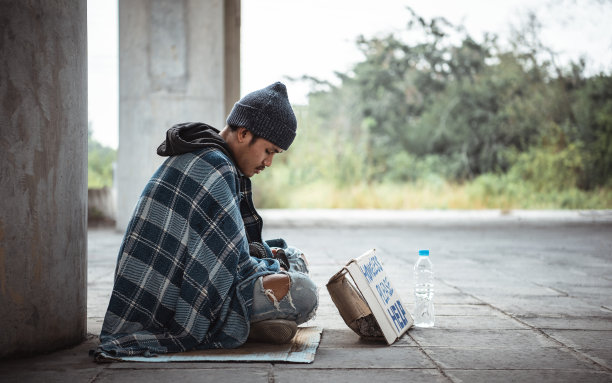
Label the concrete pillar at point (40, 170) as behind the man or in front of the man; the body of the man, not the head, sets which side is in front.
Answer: behind

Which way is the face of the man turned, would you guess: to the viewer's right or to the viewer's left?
to the viewer's right

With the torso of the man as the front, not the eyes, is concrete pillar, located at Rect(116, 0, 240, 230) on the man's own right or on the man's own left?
on the man's own left

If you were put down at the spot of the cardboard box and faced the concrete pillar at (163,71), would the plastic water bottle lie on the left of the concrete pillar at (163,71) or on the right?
right

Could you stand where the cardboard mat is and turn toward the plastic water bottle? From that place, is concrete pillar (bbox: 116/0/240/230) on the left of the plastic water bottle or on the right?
left

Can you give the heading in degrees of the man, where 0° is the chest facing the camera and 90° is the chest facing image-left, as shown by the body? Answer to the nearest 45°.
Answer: approximately 270°

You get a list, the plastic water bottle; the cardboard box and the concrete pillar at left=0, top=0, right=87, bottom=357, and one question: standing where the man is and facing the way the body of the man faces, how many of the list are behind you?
1

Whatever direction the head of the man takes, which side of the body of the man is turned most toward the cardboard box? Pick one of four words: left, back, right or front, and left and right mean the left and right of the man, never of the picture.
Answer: front

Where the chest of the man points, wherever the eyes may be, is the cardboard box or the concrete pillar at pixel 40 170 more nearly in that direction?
the cardboard box
